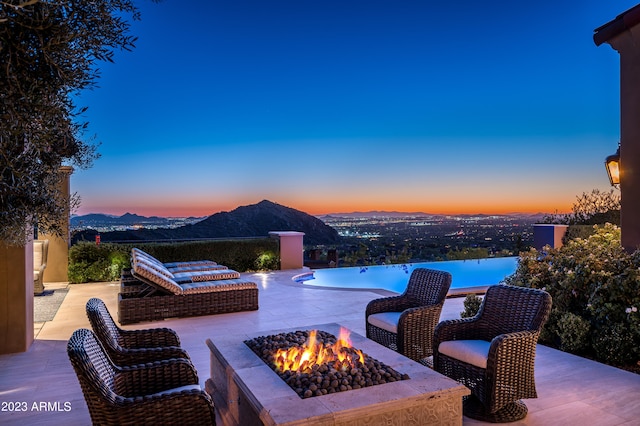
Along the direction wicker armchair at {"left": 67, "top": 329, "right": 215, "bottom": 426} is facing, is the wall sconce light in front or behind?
in front

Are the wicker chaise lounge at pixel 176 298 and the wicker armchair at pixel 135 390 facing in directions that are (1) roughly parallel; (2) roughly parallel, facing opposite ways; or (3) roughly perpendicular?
roughly parallel

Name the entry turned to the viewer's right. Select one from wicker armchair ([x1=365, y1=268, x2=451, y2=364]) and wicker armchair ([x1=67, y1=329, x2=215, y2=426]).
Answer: wicker armchair ([x1=67, y1=329, x2=215, y2=426])

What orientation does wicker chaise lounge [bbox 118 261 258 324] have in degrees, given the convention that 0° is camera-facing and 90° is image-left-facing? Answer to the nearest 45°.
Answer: approximately 270°

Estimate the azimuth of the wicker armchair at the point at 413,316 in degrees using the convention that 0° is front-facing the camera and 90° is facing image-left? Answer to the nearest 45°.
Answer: approximately 45°

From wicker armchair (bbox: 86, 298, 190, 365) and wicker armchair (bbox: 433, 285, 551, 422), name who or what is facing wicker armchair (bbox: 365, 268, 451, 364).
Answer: wicker armchair (bbox: 86, 298, 190, 365)

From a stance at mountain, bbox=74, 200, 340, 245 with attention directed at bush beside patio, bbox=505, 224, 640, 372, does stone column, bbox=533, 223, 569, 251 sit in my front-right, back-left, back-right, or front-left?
front-left

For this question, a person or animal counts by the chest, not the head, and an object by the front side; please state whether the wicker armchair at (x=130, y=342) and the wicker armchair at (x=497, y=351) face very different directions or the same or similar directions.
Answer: very different directions

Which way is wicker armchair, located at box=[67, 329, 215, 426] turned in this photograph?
to the viewer's right

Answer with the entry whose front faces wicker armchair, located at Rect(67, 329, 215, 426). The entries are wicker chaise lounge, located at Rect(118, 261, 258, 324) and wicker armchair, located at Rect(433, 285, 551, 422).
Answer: wicker armchair, located at Rect(433, 285, 551, 422)

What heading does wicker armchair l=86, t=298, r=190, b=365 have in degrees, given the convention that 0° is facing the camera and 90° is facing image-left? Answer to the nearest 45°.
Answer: approximately 270°

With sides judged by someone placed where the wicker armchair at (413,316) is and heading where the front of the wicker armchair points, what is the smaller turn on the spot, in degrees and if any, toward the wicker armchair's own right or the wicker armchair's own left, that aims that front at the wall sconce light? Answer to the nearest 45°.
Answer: approximately 180°

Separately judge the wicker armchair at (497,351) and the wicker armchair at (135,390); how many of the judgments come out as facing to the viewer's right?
1

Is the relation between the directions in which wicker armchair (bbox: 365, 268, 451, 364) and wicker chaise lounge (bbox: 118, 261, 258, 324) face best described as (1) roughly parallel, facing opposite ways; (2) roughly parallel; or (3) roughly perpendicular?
roughly parallel, facing opposite ways

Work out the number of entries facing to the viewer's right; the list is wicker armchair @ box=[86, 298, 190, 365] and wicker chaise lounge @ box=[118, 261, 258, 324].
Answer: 2

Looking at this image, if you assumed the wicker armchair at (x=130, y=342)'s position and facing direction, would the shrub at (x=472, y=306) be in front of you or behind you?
in front

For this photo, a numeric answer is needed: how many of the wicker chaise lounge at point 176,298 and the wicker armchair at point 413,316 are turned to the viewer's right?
1

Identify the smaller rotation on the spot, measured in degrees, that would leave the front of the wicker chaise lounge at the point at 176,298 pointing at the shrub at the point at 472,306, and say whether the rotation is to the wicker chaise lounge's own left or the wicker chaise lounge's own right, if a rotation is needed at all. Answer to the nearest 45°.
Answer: approximately 45° to the wicker chaise lounge's own right

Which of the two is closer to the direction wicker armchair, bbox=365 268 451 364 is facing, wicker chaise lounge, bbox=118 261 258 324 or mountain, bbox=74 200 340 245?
the wicker chaise lounge

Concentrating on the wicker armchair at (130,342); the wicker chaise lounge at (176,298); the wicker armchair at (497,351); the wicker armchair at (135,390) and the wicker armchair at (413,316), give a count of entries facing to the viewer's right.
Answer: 3
